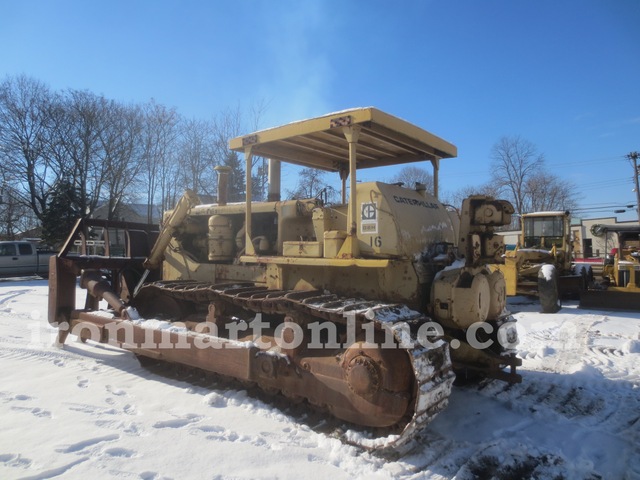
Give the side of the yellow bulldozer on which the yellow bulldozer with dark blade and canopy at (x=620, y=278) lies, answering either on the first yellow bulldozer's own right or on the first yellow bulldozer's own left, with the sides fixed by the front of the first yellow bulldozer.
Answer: on the first yellow bulldozer's own right

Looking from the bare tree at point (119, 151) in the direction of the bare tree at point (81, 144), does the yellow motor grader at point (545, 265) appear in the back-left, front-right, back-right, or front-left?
back-left

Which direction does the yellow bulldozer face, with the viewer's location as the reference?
facing away from the viewer and to the left of the viewer

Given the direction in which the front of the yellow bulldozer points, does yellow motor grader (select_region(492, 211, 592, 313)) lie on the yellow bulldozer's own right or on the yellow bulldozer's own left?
on the yellow bulldozer's own right

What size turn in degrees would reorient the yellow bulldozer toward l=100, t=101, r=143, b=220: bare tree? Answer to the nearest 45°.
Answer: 0° — it already faces it

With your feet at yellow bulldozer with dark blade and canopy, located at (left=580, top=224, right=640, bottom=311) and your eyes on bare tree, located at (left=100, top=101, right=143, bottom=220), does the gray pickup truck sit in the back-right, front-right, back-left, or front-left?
front-left

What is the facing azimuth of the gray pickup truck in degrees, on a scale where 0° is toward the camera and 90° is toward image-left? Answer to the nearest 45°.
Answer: approximately 90°

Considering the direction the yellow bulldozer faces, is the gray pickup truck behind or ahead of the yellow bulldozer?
ahead
